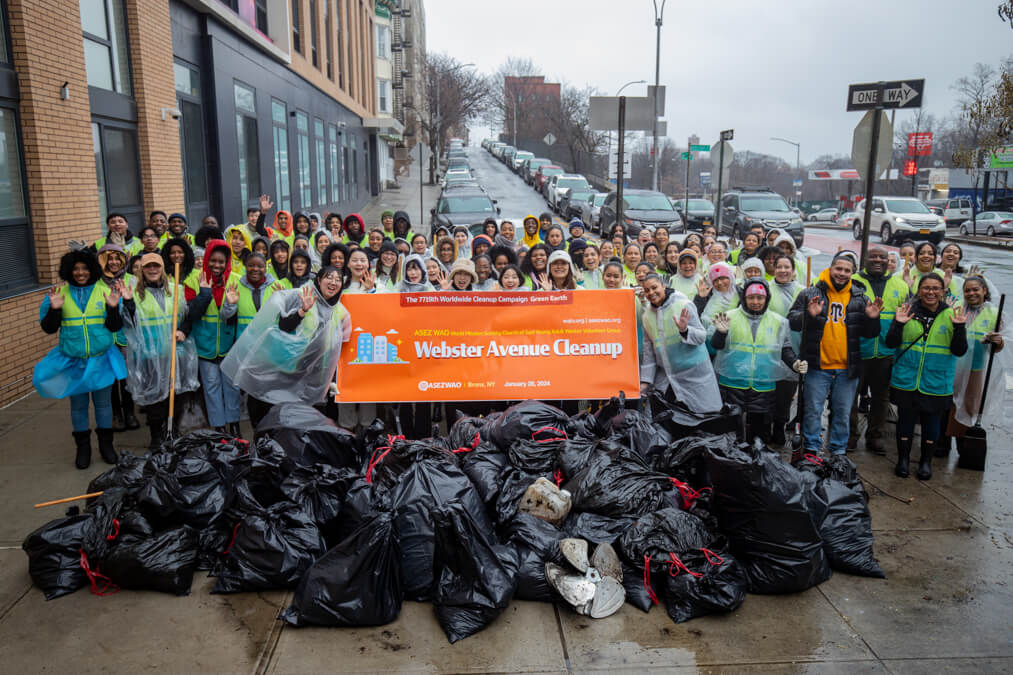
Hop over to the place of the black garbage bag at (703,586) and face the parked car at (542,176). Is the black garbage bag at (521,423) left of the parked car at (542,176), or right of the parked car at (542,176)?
left

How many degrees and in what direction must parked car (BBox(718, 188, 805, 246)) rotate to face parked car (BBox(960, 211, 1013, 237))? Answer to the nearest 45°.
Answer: approximately 90° to its left

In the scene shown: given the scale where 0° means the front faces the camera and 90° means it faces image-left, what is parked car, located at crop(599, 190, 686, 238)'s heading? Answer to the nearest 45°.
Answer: approximately 315°

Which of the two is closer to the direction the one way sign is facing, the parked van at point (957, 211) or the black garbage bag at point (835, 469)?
the black garbage bag

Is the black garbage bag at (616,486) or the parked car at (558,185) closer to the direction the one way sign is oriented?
the black garbage bag

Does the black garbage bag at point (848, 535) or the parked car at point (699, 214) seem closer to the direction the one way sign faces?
the black garbage bag

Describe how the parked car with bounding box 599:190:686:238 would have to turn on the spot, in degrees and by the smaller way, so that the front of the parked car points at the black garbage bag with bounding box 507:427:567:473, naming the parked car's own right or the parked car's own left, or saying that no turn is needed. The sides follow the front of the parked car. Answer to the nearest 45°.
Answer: approximately 45° to the parked car's own right

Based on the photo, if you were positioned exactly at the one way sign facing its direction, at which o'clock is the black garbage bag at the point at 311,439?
The black garbage bag is roughly at 1 o'clock from the one way sign.

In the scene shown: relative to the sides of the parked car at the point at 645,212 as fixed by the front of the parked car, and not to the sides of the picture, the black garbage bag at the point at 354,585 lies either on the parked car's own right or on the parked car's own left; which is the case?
on the parked car's own right
